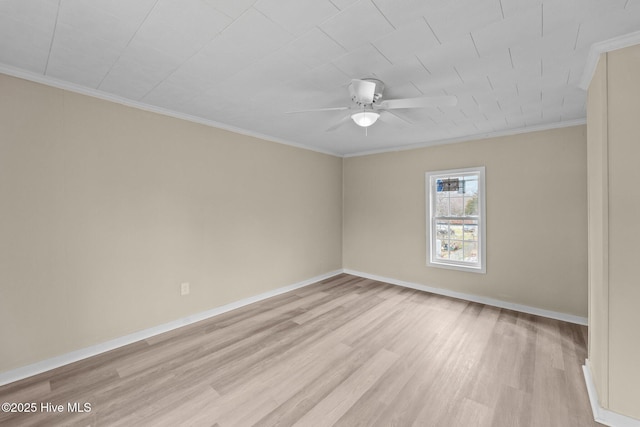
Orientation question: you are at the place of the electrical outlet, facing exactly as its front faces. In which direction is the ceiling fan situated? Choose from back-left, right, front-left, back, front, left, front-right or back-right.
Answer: front-left

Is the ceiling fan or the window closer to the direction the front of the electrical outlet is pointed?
the ceiling fan

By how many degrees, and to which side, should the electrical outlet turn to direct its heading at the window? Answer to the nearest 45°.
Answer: approximately 90° to its left
